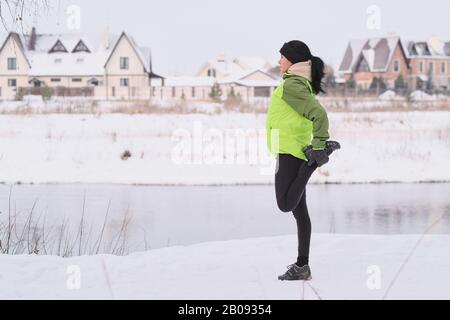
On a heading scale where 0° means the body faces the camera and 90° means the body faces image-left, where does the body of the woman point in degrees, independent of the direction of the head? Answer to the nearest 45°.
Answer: approximately 90°

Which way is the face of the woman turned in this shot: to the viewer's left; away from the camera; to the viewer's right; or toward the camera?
to the viewer's left
